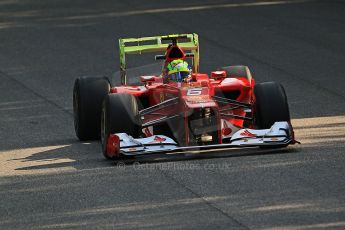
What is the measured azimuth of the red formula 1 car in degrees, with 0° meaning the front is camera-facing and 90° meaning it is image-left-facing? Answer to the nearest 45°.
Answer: approximately 0°
